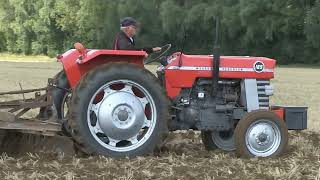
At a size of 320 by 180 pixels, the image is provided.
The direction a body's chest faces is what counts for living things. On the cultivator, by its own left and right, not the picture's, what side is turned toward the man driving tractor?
front

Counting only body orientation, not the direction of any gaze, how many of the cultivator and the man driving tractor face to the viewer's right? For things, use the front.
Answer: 2

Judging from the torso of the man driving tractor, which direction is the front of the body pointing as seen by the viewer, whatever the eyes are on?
to the viewer's right

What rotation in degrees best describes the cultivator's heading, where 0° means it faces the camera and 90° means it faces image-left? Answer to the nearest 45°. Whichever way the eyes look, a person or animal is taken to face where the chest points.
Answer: approximately 270°

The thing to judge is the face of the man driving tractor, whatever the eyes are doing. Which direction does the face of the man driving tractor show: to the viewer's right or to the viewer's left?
to the viewer's right
